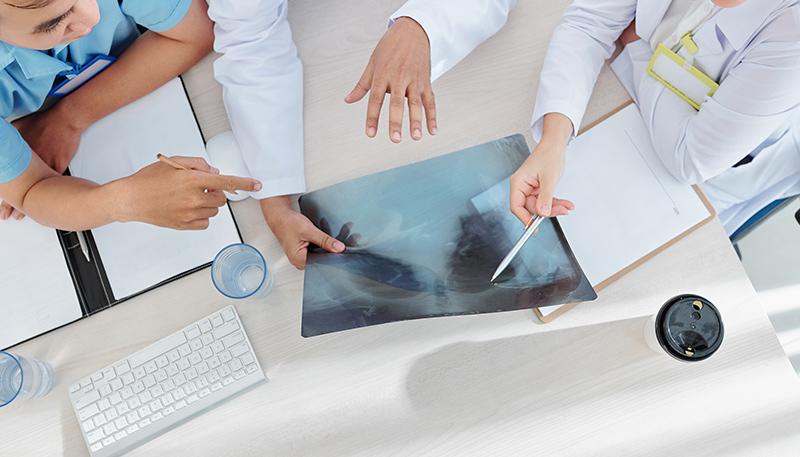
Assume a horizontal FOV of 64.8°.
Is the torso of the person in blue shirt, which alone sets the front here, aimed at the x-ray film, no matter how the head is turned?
yes

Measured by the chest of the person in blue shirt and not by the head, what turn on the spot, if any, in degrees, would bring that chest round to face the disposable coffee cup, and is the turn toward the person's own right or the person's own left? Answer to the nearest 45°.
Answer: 0° — they already face it

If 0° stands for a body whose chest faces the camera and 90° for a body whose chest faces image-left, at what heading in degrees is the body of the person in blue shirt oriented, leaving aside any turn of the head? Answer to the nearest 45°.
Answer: approximately 315°

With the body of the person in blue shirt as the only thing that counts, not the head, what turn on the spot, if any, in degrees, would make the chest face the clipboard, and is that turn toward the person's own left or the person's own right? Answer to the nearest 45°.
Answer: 0° — they already face it
